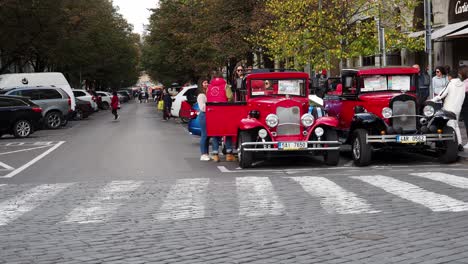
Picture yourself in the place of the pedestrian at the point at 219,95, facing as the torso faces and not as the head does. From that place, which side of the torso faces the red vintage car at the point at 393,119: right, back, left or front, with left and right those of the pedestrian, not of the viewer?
right

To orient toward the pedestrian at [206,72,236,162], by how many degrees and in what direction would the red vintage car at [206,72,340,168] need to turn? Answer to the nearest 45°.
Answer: approximately 135° to its right

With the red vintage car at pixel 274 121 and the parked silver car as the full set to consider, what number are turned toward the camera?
1

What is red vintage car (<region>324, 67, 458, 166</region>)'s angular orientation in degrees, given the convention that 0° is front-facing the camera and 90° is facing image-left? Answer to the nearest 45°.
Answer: approximately 315°

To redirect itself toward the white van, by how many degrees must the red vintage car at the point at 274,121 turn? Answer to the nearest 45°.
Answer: approximately 135° to its right

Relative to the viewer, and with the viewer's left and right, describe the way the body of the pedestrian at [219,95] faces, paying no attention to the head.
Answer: facing away from the viewer and to the right of the viewer
